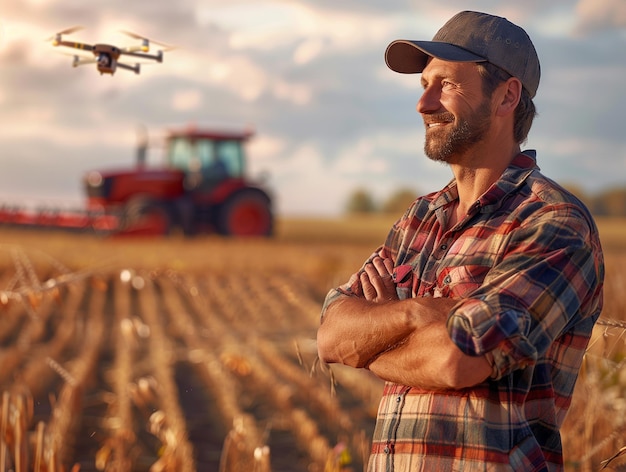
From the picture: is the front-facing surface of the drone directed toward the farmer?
no

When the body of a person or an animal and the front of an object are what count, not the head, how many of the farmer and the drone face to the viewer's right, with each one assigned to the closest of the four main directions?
0

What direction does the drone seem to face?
toward the camera

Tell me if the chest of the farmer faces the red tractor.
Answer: no

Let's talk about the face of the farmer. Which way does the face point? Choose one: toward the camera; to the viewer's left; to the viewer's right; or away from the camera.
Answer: to the viewer's left

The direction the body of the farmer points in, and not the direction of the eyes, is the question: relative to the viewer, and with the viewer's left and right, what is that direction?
facing the viewer and to the left of the viewer

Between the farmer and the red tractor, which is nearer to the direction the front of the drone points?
the farmer
